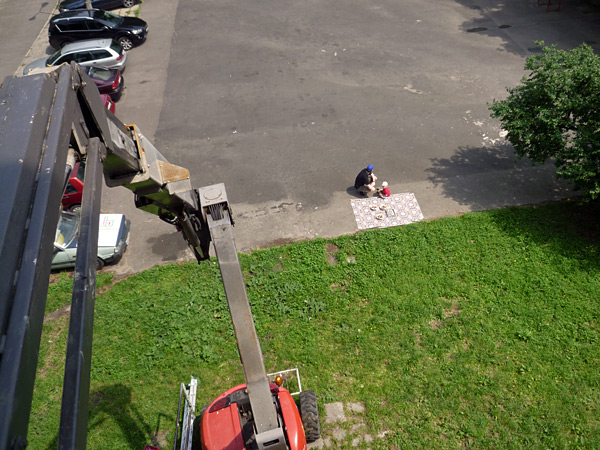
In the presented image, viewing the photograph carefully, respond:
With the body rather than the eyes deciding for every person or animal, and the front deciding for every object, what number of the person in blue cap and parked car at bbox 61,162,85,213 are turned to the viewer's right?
1

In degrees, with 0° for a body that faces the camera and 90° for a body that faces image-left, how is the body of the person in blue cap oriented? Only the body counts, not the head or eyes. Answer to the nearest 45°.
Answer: approximately 270°

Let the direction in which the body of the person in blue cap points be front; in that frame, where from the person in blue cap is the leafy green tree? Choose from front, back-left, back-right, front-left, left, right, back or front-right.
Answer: front

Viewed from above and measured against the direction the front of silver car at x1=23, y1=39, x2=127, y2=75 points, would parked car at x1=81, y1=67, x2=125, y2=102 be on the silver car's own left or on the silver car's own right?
on the silver car's own left

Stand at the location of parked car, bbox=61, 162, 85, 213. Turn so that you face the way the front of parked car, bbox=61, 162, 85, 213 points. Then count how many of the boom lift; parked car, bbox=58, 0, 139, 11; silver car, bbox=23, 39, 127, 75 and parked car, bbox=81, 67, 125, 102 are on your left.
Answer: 1

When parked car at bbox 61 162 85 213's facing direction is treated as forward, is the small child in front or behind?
behind

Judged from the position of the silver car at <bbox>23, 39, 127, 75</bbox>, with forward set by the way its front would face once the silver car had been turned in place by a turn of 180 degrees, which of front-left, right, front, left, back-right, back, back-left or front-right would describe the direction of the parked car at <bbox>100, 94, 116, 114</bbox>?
right

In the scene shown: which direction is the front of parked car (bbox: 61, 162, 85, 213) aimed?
to the viewer's left

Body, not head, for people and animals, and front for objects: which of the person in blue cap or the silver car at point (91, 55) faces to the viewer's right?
the person in blue cap
